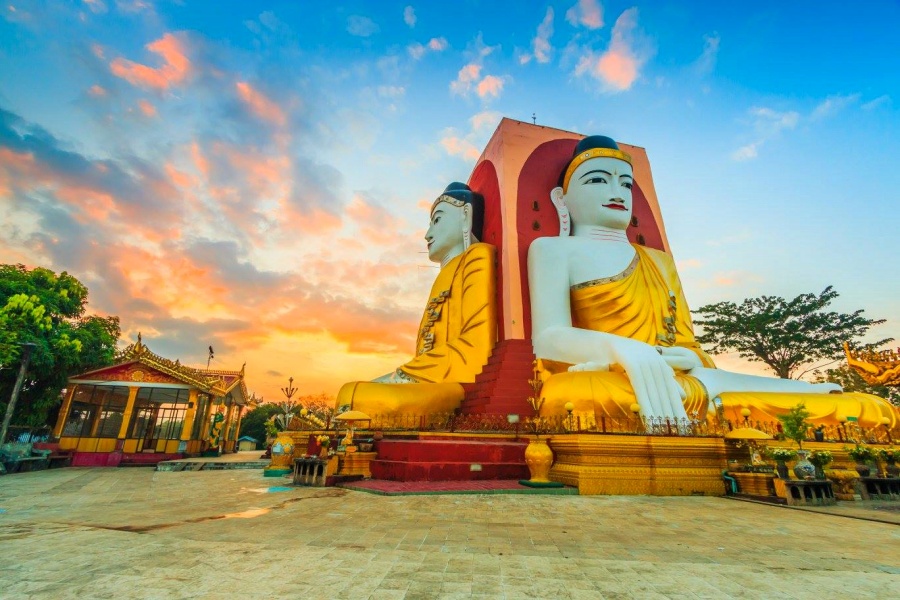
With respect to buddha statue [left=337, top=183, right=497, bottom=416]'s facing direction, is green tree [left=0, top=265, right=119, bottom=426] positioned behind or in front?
in front

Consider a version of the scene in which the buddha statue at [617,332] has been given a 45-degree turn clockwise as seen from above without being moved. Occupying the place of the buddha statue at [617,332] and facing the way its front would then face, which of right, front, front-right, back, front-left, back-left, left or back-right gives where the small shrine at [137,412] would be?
right

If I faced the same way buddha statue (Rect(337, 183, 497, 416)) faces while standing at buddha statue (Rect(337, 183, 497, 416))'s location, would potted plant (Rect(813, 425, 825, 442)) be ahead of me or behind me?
behind

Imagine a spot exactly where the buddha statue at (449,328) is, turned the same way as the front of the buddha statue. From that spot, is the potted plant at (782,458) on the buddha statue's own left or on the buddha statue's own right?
on the buddha statue's own left

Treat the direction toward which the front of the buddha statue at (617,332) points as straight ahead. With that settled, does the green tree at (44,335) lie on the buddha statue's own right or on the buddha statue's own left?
on the buddha statue's own right

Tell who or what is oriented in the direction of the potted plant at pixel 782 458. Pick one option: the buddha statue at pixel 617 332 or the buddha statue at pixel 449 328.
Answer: the buddha statue at pixel 617 332

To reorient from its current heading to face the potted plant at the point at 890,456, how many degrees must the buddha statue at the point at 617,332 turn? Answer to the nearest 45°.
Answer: approximately 45° to its left

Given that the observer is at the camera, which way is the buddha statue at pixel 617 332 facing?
facing the viewer and to the right of the viewer

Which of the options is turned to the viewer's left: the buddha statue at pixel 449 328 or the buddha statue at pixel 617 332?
the buddha statue at pixel 449 328

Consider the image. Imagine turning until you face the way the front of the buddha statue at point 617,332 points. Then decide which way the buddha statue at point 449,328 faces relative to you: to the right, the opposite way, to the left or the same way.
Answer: to the right

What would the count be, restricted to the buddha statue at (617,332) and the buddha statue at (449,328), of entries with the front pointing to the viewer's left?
1

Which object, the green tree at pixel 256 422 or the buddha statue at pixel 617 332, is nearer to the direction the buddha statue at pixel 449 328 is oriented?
the green tree

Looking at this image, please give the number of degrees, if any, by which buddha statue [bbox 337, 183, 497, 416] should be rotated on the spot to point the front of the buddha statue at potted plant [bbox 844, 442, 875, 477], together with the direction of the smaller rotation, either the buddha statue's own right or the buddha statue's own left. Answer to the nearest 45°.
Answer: approximately 135° to the buddha statue's own left

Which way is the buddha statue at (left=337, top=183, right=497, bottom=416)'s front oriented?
to the viewer's left

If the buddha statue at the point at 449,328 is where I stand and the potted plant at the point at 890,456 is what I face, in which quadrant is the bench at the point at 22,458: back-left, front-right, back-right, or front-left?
back-right
